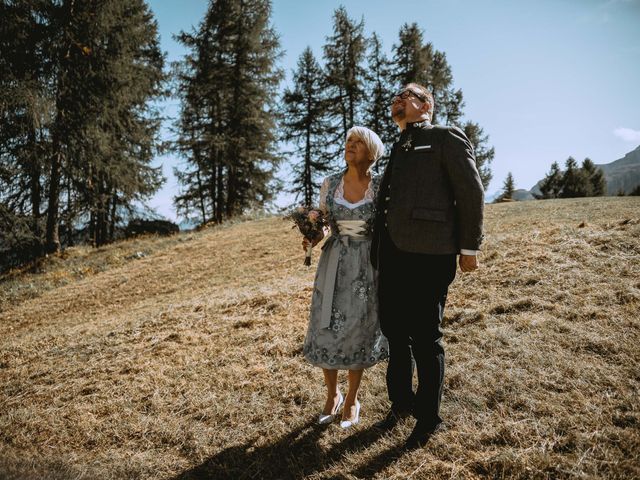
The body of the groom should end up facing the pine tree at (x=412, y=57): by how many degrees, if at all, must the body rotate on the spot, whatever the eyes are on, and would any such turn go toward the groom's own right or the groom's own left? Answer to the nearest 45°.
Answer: approximately 135° to the groom's own right

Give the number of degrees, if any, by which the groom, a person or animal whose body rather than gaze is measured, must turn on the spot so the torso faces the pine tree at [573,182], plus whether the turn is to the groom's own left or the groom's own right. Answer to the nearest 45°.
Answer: approximately 135° to the groom's own right

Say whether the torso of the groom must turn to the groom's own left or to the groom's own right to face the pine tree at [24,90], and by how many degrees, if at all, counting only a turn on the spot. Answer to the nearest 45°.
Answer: approximately 90° to the groom's own right

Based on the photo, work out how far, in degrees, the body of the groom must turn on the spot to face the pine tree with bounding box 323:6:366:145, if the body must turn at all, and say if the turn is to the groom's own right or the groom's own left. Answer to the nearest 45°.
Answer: approximately 135° to the groom's own right

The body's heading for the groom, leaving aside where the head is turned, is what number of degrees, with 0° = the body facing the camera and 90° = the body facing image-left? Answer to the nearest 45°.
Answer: approximately 45°
